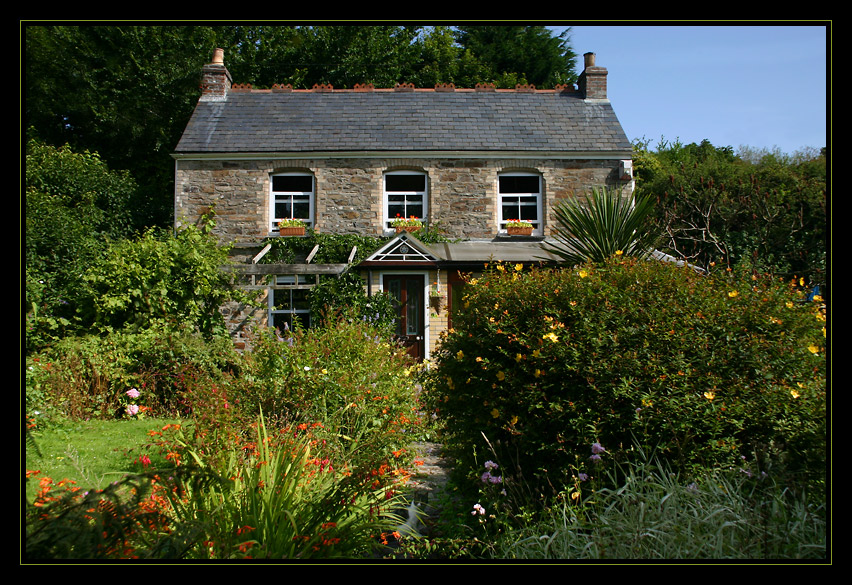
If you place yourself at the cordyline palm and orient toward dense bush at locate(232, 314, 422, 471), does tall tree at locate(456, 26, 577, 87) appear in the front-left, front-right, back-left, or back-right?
back-right

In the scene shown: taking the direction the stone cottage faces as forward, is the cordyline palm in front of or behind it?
in front

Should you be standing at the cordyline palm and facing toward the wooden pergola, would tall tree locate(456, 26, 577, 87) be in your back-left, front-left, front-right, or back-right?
front-right

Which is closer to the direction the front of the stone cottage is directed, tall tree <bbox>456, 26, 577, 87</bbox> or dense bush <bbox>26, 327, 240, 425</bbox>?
the dense bush

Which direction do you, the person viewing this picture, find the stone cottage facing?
facing the viewer

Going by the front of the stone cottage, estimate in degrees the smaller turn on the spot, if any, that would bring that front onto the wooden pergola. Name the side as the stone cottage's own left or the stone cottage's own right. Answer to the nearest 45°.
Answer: approximately 45° to the stone cottage's own right

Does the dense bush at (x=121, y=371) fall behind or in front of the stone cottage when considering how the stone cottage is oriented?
in front

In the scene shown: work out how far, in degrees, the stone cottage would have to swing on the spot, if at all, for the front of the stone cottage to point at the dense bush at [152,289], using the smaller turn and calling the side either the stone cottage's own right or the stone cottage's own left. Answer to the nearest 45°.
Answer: approximately 45° to the stone cottage's own right

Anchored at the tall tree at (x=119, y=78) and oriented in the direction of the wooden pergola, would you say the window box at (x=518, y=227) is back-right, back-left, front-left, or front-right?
front-left

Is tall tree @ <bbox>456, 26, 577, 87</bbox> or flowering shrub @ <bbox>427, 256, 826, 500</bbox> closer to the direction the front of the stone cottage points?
the flowering shrub

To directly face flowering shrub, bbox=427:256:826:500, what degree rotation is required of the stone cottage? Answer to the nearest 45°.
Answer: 0° — it already faces it
